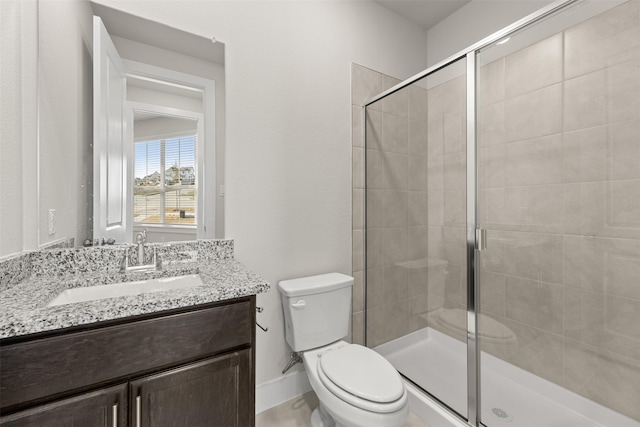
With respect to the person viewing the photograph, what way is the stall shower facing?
facing the viewer and to the left of the viewer

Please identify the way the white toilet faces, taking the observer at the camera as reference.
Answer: facing the viewer and to the right of the viewer

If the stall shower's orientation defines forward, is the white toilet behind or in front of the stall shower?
in front

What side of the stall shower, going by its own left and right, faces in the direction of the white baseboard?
front

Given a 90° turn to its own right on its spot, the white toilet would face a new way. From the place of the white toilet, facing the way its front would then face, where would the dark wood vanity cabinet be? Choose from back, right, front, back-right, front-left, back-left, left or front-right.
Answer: front

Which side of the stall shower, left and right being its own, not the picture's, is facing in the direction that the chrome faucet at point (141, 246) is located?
front

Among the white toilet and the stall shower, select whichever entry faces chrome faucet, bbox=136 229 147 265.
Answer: the stall shower
